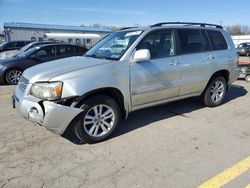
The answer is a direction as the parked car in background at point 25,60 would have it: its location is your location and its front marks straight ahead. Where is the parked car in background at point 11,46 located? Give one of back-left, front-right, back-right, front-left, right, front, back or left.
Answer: right

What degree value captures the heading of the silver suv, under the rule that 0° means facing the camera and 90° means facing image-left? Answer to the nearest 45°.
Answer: approximately 45°

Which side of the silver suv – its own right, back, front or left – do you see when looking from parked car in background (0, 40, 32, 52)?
right

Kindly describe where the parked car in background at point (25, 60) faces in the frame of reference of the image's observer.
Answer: facing to the left of the viewer

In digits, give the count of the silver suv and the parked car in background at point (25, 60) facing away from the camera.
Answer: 0

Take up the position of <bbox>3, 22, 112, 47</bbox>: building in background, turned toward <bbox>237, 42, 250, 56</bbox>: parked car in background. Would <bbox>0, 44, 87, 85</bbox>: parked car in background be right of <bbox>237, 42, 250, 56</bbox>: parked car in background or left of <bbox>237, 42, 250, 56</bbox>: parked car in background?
right

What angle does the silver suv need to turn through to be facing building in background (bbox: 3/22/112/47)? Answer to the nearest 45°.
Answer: approximately 135° to its right

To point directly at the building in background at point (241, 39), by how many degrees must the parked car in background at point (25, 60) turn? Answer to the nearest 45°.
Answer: approximately 135° to its right

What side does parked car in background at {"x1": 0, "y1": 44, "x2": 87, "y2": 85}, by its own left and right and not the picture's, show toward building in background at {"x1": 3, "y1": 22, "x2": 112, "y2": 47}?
right
